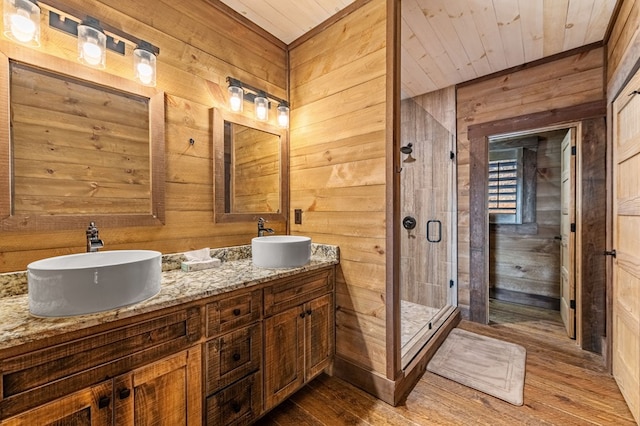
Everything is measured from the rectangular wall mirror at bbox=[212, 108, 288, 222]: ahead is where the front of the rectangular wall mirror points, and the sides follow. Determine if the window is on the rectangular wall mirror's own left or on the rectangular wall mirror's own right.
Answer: on the rectangular wall mirror's own left

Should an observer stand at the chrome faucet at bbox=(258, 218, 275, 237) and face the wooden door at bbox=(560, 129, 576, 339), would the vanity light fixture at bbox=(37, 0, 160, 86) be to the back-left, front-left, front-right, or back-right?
back-right

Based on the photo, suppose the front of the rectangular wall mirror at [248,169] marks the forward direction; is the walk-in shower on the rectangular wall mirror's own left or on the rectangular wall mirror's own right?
on the rectangular wall mirror's own left

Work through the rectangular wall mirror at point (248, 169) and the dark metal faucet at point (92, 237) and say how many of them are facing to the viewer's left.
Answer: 0

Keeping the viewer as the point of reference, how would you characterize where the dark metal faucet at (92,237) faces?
facing the viewer and to the right of the viewer

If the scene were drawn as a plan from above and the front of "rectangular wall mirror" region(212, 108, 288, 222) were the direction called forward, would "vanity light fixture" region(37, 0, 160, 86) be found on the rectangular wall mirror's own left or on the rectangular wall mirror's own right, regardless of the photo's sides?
on the rectangular wall mirror's own right

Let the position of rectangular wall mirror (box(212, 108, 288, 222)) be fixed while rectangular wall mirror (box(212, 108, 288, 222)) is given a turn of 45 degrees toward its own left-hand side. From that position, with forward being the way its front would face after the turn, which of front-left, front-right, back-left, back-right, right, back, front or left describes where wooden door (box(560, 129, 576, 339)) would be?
front

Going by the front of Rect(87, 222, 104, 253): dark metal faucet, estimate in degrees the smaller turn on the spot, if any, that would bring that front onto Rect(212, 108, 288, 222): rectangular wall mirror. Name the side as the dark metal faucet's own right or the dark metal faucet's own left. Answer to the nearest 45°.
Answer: approximately 45° to the dark metal faucet's own left

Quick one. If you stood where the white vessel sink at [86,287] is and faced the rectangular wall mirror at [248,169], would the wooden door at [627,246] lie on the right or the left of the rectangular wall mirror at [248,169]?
right
